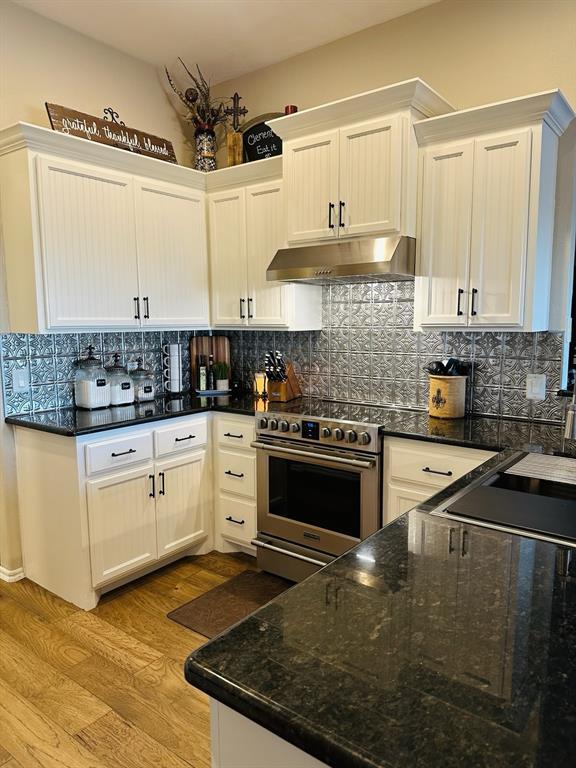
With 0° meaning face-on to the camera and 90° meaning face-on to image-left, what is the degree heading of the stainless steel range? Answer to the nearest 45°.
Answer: approximately 45°

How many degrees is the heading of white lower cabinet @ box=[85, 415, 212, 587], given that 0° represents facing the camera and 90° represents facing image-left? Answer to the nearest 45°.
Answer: approximately 315°

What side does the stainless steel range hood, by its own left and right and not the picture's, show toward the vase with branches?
right

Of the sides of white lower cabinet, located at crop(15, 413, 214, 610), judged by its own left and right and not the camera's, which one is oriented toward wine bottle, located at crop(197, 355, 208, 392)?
left

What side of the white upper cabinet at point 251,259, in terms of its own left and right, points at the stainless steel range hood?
left

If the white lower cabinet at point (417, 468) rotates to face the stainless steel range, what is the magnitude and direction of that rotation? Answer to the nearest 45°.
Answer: approximately 45° to its right

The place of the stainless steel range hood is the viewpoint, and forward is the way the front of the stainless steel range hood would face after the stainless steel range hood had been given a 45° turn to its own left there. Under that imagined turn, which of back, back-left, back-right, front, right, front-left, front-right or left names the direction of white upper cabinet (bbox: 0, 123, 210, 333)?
right

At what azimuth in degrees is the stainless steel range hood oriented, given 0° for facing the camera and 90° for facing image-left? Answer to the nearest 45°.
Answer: approximately 45°

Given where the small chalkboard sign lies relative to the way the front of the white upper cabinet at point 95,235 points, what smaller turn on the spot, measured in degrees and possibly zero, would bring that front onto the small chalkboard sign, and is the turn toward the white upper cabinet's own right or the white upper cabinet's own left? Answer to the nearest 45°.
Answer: approximately 45° to the white upper cabinet's own left
